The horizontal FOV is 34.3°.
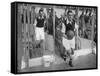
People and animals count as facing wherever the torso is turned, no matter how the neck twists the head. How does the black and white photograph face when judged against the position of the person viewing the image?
facing the viewer and to the right of the viewer
